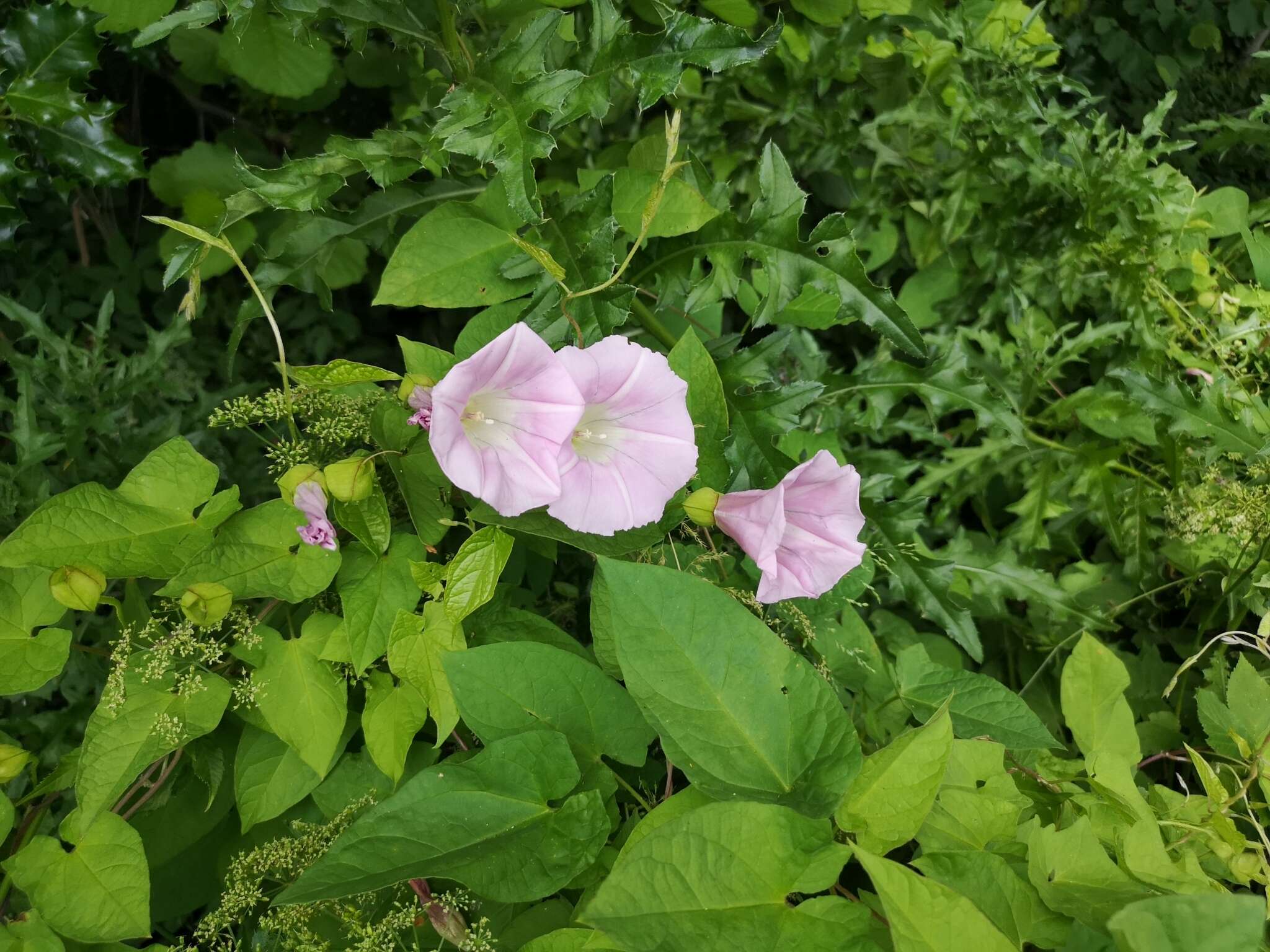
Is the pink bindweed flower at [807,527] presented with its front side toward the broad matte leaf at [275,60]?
no

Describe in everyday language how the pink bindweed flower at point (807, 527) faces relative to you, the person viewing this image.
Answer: facing the viewer and to the right of the viewer
